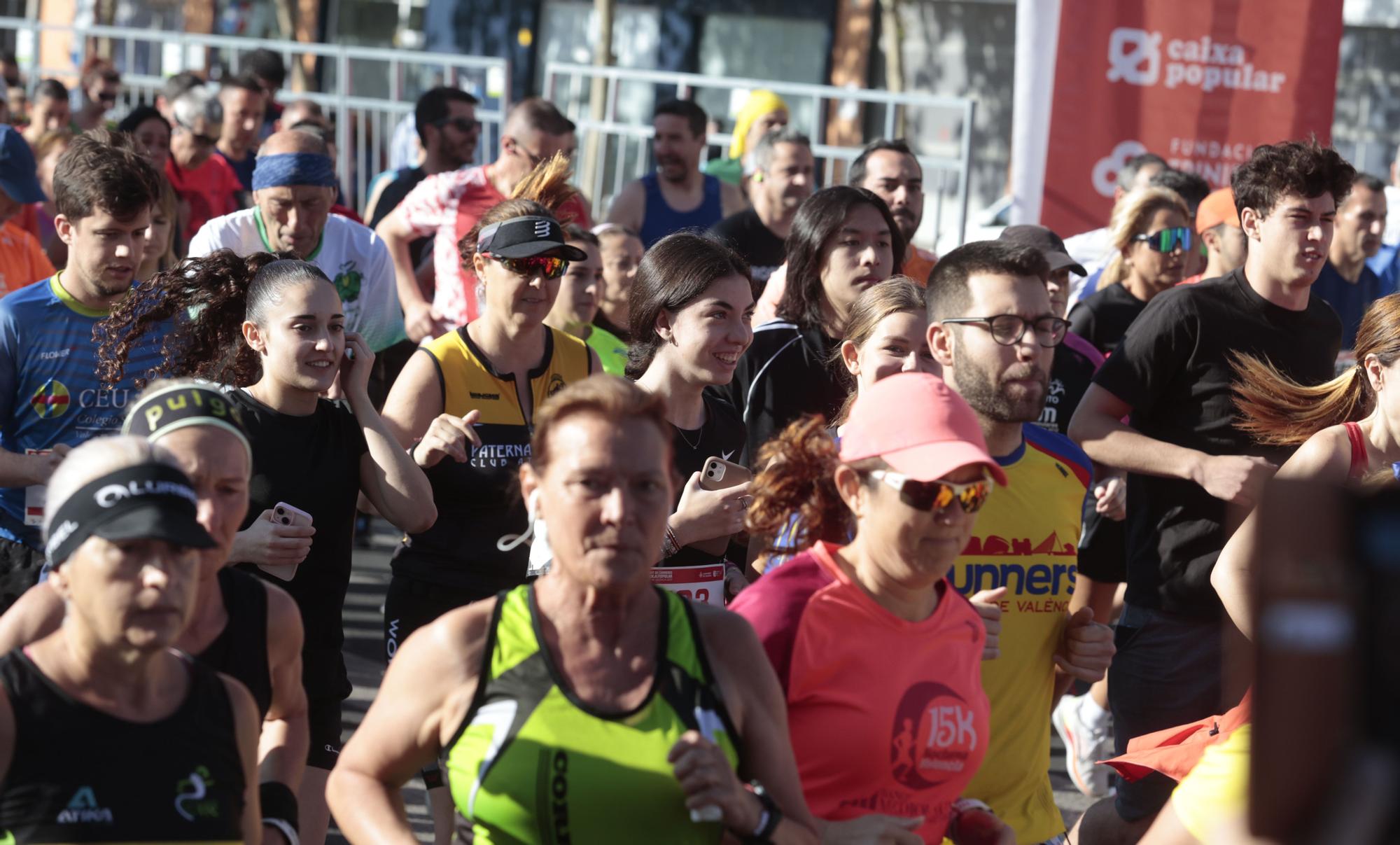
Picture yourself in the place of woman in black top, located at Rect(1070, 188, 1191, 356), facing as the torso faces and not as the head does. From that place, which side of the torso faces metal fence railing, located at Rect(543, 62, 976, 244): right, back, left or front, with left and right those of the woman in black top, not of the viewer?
back

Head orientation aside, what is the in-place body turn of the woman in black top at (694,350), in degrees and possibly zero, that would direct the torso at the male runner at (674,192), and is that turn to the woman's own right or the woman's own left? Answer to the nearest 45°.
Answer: approximately 135° to the woman's own left

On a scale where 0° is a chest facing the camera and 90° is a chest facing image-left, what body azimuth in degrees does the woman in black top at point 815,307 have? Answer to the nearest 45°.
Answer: approximately 315°

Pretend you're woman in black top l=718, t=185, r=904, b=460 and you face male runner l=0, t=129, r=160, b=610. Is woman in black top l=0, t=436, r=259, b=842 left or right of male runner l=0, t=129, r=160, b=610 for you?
left

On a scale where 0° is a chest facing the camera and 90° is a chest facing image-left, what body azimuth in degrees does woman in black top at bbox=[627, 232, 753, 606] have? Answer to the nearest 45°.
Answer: approximately 315°

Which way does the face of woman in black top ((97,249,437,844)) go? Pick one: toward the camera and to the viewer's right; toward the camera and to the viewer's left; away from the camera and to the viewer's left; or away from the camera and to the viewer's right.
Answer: toward the camera and to the viewer's right

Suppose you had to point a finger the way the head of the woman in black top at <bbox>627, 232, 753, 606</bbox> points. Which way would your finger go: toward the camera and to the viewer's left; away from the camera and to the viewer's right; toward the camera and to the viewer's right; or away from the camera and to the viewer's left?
toward the camera and to the viewer's right

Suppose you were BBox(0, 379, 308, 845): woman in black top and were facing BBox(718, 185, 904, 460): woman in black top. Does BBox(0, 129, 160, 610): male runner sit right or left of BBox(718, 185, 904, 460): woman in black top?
left

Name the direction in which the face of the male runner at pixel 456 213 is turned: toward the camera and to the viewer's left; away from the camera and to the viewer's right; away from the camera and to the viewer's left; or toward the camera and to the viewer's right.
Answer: toward the camera and to the viewer's right
